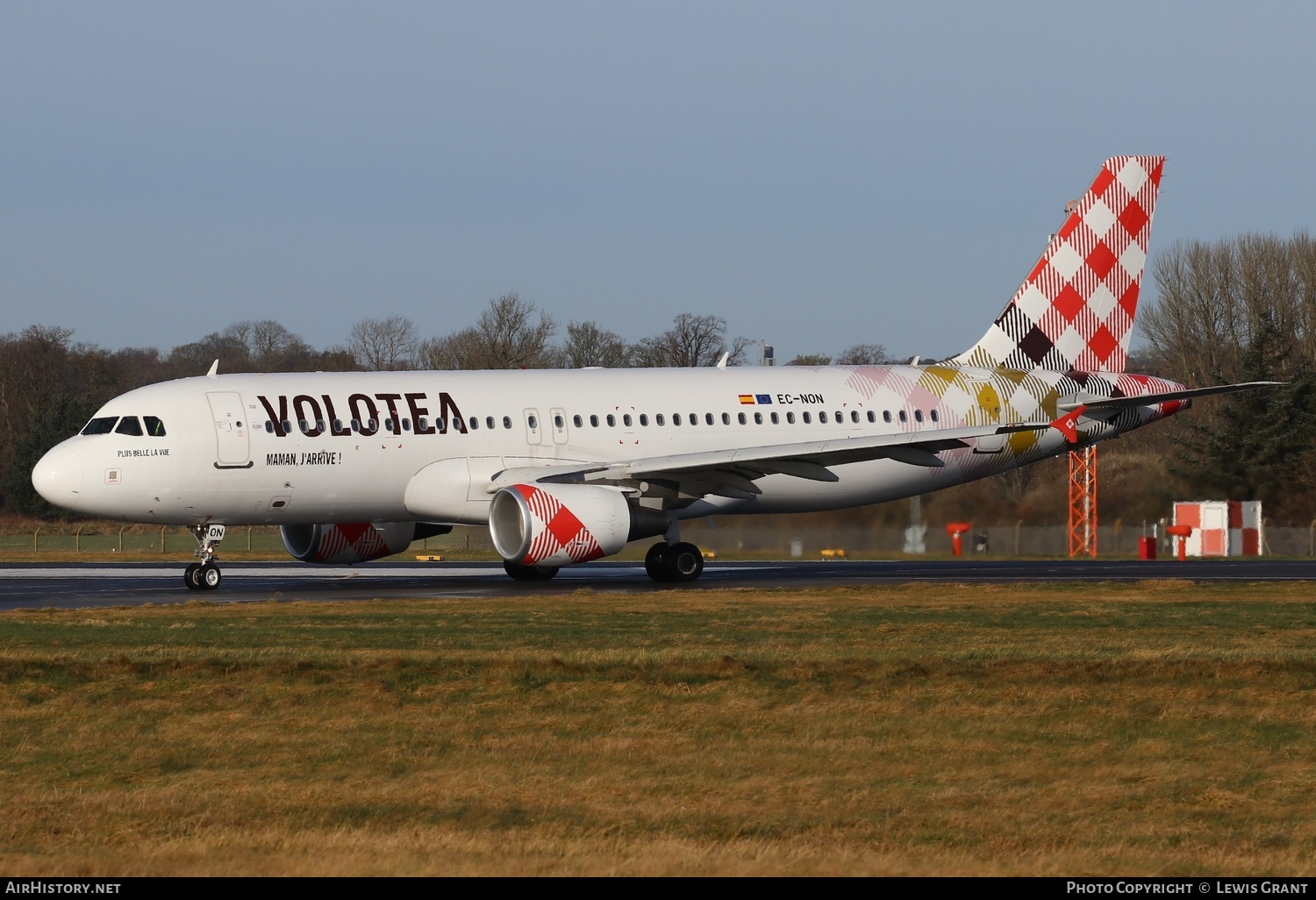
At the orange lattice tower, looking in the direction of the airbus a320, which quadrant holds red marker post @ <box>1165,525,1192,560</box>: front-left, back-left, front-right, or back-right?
back-left

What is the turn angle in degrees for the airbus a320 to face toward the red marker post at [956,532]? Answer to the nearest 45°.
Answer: approximately 180°

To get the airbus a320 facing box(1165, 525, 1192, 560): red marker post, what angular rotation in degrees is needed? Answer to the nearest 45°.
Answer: approximately 180°

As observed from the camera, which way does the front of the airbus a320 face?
facing the viewer and to the left of the viewer

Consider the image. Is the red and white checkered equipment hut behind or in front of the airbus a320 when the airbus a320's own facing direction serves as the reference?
behind

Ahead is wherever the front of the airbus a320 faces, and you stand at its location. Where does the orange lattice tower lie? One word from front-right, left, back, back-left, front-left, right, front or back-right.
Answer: back
